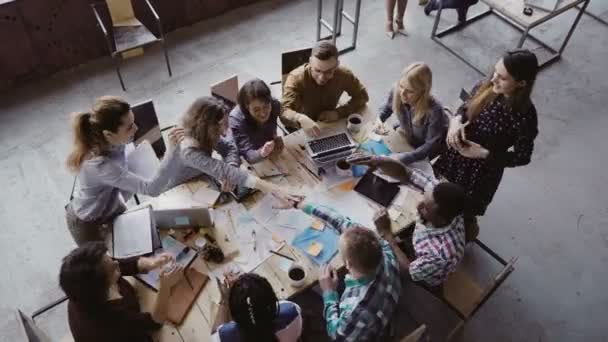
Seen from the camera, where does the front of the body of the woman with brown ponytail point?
to the viewer's right

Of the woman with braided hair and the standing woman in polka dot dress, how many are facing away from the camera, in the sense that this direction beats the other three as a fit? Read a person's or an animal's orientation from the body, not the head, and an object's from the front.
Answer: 1

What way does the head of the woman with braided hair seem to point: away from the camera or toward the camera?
away from the camera

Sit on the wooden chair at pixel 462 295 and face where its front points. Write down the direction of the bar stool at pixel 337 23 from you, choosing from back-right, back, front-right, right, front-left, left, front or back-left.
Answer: front

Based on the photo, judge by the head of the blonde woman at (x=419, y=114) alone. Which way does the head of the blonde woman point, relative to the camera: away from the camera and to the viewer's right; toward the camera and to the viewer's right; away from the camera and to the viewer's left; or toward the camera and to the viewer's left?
toward the camera and to the viewer's left

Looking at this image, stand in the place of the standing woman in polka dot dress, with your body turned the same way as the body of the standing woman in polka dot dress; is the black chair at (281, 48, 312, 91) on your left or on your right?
on your right

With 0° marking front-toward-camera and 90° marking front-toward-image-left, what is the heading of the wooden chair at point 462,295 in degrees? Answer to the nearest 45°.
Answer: approximately 135°

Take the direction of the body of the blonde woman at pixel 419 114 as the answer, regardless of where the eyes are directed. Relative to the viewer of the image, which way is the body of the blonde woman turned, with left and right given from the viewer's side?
facing the viewer and to the left of the viewer

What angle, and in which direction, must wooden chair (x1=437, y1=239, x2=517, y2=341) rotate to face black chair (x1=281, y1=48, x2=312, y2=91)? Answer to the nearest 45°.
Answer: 0° — it already faces it

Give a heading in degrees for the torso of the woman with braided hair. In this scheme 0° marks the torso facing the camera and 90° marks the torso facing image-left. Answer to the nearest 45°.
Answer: approximately 180°

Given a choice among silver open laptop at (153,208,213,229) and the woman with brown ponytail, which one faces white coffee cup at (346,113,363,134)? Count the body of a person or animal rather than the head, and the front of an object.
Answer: the woman with brown ponytail

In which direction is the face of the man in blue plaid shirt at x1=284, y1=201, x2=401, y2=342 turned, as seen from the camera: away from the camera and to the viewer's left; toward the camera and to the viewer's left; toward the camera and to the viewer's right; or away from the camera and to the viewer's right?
away from the camera and to the viewer's left

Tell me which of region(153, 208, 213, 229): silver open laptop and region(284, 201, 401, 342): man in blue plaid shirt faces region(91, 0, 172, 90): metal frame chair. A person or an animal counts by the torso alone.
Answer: the man in blue plaid shirt
